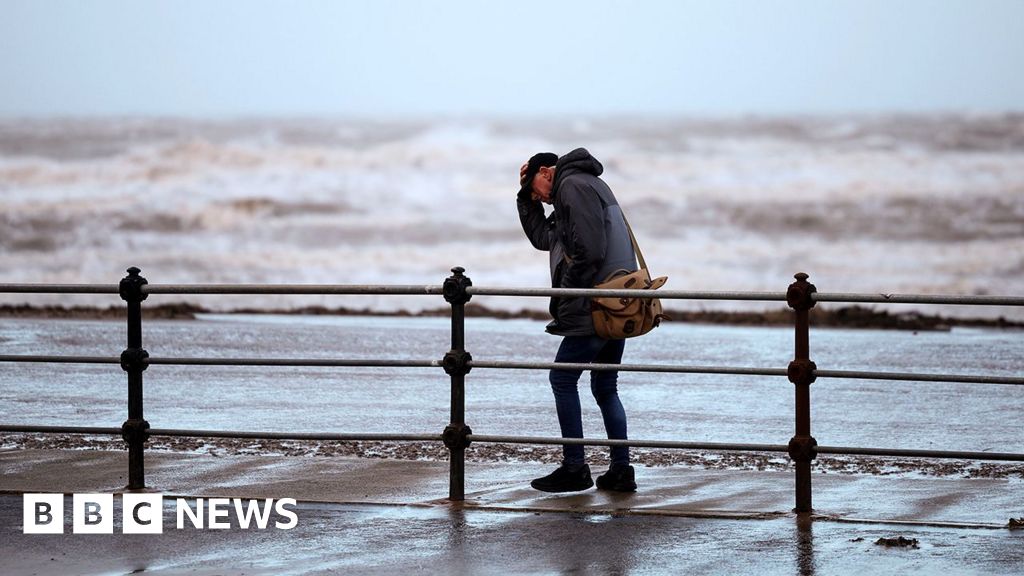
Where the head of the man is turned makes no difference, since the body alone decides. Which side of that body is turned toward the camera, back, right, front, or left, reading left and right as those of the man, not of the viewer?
left

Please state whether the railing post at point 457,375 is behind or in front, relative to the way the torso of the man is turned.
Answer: in front

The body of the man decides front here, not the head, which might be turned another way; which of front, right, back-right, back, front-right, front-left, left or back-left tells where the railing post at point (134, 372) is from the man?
front
